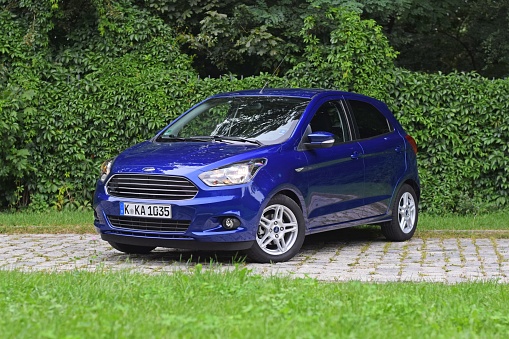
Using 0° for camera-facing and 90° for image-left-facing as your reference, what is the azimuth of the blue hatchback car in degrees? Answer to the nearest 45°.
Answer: approximately 45°

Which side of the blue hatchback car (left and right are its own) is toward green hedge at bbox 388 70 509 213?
back

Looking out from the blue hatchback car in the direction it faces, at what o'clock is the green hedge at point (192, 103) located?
The green hedge is roughly at 4 o'clock from the blue hatchback car.
